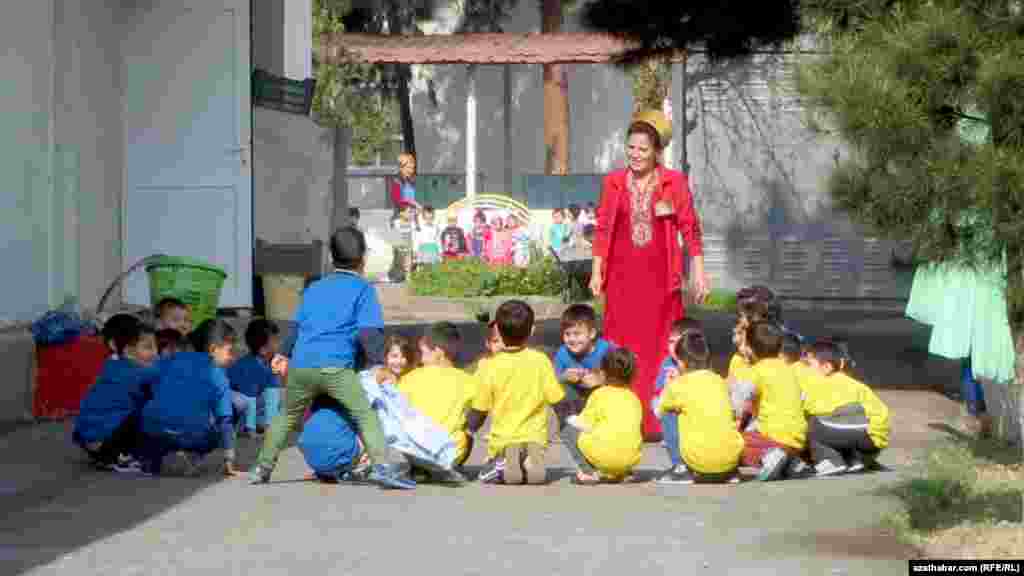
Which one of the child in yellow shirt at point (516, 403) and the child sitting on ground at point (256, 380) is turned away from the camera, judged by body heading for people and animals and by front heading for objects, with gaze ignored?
the child in yellow shirt

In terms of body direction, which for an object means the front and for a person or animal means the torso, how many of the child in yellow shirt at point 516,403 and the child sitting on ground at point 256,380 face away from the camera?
1

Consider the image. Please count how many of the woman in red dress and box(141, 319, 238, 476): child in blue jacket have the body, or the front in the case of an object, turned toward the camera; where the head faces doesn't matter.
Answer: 1

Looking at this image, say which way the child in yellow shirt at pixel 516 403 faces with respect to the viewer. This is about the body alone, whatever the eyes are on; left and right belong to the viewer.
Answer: facing away from the viewer

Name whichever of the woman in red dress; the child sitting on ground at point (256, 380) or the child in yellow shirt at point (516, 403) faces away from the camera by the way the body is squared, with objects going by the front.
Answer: the child in yellow shirt

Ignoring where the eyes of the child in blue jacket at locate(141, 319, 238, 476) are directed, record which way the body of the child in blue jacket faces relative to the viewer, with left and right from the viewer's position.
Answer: facing away from the viewer and to the right of the viewer

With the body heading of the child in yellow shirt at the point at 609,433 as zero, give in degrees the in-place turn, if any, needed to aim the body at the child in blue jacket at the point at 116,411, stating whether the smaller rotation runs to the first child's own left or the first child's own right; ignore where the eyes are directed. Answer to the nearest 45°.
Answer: approximately 45° to the first child's own left

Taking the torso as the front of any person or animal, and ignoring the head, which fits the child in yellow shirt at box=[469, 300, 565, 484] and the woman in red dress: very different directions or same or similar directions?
very different directions

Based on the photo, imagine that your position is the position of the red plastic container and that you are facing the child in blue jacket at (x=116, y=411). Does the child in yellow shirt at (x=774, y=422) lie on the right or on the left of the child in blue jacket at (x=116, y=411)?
left

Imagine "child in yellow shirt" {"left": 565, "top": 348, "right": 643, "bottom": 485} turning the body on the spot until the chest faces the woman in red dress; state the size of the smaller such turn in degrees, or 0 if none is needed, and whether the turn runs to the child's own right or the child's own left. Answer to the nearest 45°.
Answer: approximately 45° to the child's own right

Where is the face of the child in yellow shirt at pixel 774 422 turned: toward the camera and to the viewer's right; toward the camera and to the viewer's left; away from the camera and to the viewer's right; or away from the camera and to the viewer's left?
away from the camera and to the viewer's left

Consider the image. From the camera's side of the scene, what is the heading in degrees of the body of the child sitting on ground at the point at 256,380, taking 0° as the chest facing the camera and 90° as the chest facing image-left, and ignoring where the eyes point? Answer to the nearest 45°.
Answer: approximately 315°
